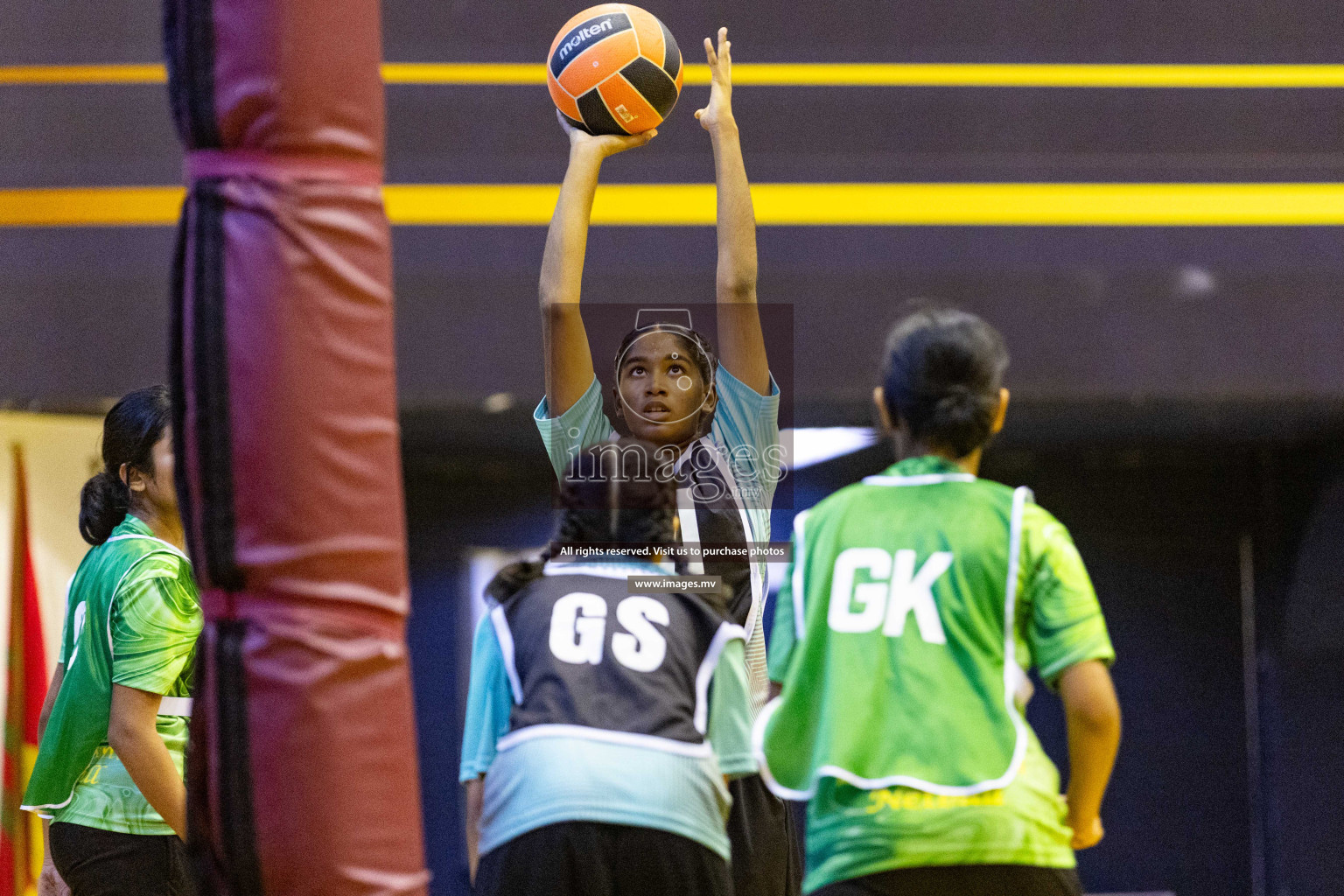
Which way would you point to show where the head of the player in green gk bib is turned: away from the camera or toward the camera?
away from the camera

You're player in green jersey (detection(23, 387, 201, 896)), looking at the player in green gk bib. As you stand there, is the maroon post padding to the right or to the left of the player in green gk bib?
right

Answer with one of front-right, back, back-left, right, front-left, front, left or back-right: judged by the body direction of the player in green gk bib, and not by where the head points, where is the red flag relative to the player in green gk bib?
front-left

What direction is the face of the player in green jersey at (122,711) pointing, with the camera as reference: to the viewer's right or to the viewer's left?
to the viewer's right

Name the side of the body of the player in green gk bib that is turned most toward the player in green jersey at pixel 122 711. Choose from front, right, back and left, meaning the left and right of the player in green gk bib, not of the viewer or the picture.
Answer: left

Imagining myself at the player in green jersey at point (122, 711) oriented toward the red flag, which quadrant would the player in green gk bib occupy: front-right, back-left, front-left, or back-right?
back-right

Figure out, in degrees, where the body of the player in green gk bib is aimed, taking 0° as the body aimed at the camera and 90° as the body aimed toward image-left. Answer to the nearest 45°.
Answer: approximately 180°

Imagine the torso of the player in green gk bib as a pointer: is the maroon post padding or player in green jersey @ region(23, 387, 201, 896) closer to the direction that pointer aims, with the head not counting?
the player in green jersey

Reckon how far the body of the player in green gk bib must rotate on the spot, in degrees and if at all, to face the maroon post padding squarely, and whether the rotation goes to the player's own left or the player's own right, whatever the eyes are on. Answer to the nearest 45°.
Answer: approximately 135° to the player's own left
